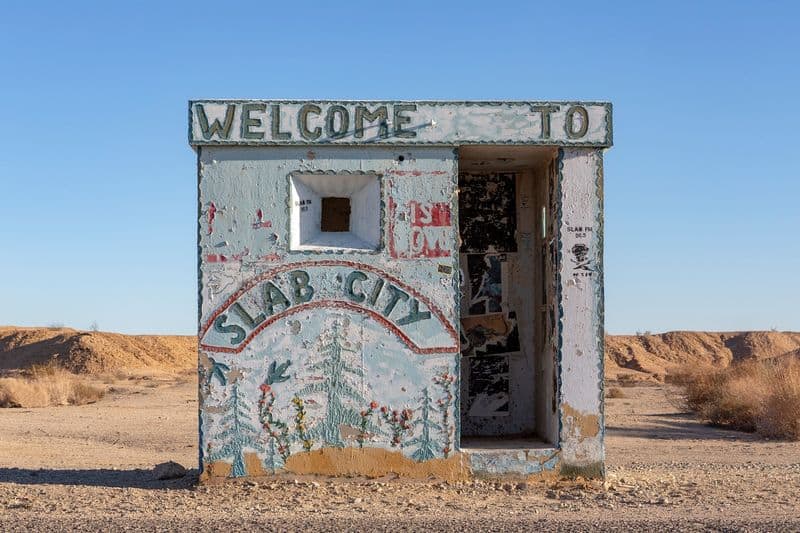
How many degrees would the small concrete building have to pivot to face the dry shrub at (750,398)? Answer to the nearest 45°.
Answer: approximately 135° to its left

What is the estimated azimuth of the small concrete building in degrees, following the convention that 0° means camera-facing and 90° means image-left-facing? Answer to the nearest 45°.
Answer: approximately 0°

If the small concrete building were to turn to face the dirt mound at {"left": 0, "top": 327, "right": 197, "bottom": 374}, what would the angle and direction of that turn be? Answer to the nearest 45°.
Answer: approximately 180°

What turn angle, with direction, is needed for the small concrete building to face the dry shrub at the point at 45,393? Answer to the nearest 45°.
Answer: approximately 135° to its right

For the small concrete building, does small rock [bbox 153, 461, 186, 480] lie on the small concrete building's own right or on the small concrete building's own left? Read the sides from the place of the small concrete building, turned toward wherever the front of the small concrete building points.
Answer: on the small concrete building's own right
